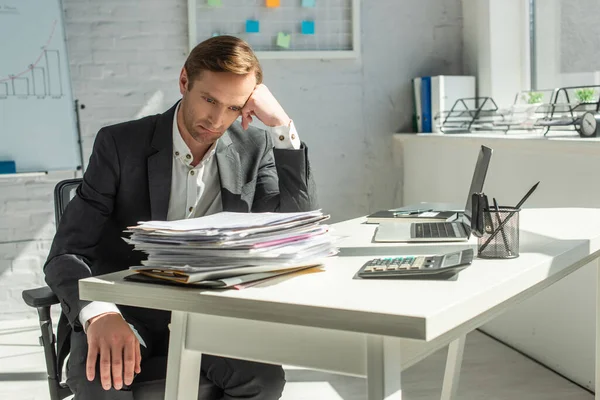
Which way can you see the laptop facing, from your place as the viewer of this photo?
facing to the left of the viewer

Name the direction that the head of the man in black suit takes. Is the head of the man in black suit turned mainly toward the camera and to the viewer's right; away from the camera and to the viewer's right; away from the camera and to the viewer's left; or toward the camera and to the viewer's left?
toward the camera and to the viewer's right

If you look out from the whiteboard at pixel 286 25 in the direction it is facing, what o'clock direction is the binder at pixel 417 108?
The binder is roughly at 9 o'clock from the whiteboard.

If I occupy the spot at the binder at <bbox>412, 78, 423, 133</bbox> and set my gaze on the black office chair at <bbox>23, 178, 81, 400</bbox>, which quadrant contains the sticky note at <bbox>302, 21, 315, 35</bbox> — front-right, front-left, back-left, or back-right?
front-right

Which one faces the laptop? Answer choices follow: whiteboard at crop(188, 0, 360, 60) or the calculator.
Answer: the whiteboard

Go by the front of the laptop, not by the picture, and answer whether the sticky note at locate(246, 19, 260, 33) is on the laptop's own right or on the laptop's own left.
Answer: on the laptop's own right

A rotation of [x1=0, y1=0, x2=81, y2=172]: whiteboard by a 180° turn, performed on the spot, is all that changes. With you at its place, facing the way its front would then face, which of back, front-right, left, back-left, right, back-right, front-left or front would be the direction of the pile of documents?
back

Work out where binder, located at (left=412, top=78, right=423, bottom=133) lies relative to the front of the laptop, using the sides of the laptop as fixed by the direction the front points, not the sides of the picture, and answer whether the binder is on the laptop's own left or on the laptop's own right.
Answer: on the laptop's own right

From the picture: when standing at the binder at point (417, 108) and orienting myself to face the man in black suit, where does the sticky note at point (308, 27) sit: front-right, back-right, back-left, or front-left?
front-right

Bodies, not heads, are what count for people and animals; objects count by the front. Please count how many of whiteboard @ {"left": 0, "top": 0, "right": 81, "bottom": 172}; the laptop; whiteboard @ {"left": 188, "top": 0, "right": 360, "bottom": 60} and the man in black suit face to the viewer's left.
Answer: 1

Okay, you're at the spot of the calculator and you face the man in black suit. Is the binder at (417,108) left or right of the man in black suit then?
right

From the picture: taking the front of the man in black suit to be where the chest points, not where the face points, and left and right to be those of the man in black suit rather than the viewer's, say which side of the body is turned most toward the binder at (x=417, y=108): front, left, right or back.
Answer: left

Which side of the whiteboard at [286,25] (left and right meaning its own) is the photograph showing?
front

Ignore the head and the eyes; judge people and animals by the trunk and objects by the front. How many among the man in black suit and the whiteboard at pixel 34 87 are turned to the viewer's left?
0
